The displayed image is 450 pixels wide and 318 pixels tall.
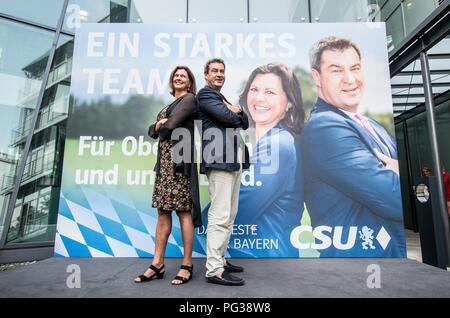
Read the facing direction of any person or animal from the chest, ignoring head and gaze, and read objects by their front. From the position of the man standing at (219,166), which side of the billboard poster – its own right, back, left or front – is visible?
front

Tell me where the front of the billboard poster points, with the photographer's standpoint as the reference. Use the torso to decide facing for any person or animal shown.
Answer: facing the viewer

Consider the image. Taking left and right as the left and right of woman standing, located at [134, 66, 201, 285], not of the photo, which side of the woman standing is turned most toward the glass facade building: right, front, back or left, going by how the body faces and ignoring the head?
right

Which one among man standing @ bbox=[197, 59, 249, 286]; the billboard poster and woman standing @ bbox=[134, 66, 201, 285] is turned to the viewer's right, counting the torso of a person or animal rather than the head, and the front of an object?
the man standing

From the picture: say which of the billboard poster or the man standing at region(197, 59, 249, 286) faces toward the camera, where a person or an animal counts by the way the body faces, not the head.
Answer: the billboard poster

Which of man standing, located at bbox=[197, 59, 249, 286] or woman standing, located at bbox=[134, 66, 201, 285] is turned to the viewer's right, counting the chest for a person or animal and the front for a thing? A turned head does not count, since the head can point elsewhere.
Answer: the man standing

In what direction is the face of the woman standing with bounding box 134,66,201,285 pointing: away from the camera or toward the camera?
toward the camera

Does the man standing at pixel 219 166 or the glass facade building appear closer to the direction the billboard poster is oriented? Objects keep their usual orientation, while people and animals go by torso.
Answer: the man standing

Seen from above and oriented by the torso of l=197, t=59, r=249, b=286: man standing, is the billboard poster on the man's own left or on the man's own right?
on the man's own left
